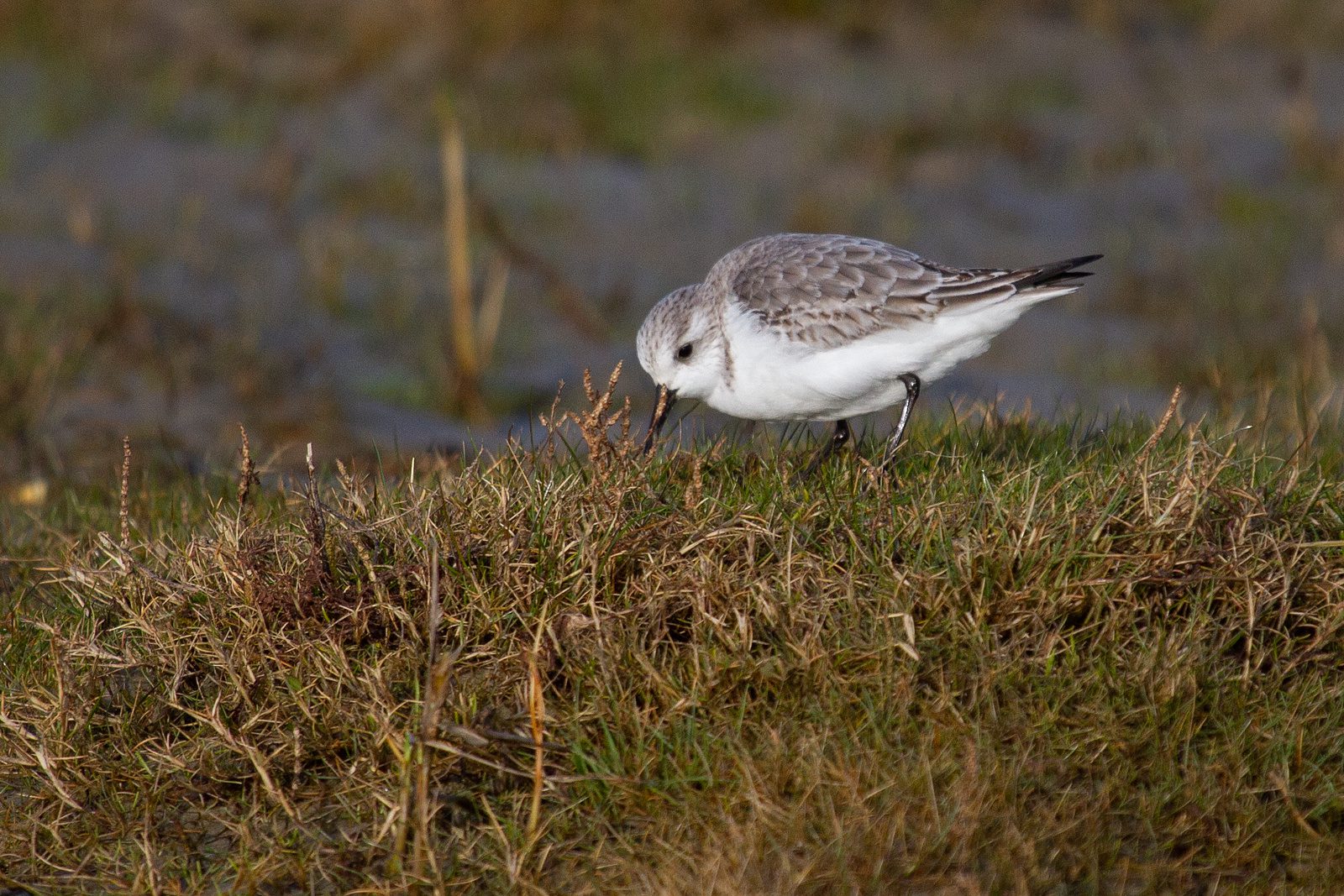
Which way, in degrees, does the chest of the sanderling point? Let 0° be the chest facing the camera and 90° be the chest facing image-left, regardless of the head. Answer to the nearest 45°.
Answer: approximately 90°
